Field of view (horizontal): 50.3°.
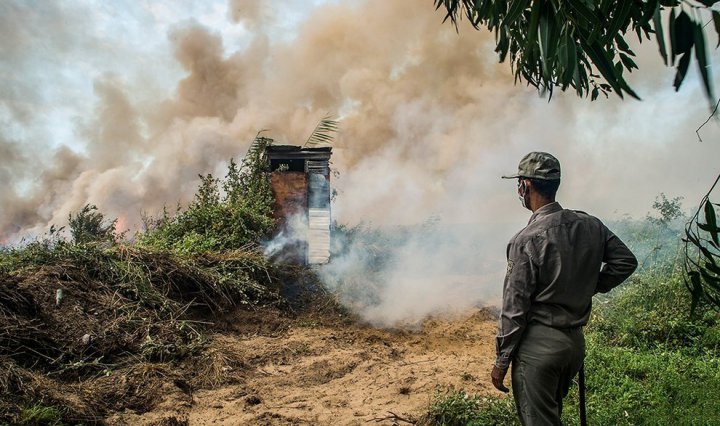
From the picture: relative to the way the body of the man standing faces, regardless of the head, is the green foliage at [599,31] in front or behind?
behind

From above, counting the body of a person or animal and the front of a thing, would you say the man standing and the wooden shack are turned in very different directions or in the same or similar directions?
very different directions

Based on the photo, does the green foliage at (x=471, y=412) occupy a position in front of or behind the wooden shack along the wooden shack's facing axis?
in front

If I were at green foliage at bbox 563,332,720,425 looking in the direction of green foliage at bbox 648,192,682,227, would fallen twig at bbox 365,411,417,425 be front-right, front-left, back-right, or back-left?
back-left

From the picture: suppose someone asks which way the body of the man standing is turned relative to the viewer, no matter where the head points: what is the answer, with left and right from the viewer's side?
facing away from the viewer and to the left of the viewer

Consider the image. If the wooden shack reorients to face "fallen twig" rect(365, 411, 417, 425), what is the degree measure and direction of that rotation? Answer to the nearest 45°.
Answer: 0° — it already faces it

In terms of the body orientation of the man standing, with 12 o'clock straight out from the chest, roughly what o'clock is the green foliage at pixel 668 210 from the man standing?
The green foliage is roughly at 2 o'clock from the man standing.

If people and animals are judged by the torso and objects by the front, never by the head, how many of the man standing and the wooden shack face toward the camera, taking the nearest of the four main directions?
1
